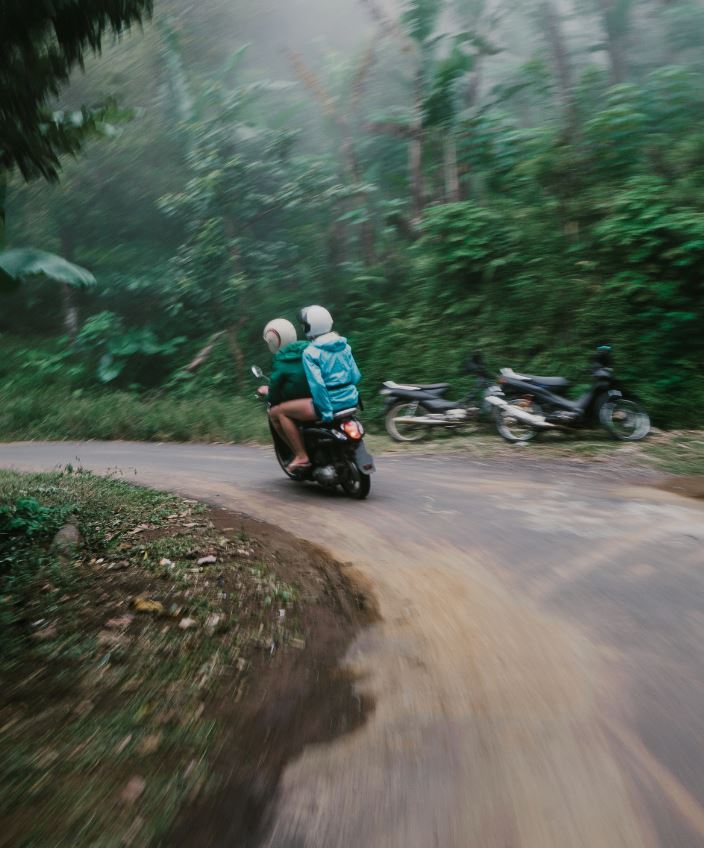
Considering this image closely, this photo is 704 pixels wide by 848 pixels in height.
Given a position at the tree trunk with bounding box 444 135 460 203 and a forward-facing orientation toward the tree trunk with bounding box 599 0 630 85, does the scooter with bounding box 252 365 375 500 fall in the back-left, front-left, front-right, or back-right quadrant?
back-right

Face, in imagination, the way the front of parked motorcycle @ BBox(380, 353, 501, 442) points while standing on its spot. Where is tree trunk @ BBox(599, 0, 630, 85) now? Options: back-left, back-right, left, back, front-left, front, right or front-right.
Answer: front-left

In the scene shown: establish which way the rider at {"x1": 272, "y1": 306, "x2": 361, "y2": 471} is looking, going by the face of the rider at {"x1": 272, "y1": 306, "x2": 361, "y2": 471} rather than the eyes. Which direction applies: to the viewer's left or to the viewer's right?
to the viewer's left

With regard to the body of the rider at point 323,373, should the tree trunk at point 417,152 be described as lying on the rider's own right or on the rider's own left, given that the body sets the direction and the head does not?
on the rider's own right

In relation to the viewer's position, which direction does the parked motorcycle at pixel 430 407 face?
facing to the right of the viewer

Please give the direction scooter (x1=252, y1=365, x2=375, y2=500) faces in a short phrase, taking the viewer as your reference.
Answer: facing away from the viewer and to the left of the viewer

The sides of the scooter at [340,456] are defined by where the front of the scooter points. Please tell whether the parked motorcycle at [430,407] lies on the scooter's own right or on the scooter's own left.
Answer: on the scooter's own right

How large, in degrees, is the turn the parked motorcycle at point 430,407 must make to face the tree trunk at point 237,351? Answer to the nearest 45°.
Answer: approximately 135° to its left

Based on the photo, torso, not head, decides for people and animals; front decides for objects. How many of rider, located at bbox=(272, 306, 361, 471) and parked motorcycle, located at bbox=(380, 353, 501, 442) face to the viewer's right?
1

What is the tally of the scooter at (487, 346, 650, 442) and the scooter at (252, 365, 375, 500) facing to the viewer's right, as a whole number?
1

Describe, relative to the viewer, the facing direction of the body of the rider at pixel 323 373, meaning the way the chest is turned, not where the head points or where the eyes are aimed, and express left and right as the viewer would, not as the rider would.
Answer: facing away from the viewer and to the left of the viewer

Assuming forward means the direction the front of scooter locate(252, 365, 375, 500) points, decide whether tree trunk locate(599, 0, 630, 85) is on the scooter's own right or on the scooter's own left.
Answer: on the scooter's own right

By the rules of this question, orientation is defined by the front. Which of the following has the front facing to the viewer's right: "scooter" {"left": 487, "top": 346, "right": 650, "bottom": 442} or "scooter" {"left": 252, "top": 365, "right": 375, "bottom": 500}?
"scooter" {"left": 487, "top": 346, "right": 650, "bottom": 442}

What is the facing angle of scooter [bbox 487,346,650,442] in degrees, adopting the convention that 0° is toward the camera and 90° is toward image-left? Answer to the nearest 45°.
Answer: approximately 270°
